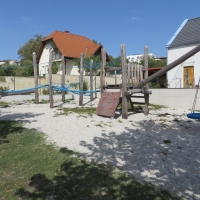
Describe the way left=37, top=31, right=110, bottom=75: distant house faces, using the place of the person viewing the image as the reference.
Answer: facing the viewer and to the left of the viewer

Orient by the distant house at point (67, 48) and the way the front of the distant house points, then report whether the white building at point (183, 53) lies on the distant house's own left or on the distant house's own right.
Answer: on the distant house's own left

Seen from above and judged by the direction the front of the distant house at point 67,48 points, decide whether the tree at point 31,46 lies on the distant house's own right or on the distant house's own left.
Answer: on the distant house's own right
